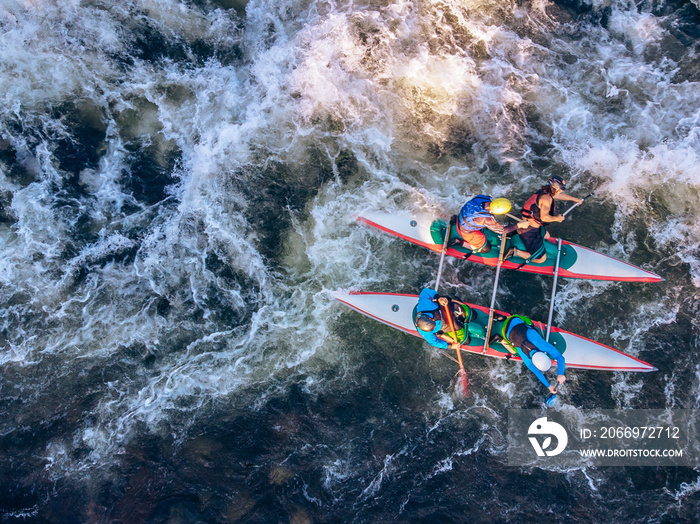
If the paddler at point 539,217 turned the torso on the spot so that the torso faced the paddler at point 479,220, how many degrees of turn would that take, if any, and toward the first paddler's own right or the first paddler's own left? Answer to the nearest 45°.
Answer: approximately 135° to the first paddler's own right

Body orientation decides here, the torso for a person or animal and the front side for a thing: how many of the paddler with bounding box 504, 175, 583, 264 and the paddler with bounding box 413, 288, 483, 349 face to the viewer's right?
2

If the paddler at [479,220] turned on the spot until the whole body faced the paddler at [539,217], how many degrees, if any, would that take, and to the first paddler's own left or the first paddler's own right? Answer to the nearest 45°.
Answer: approximately 45° to the first paddler's own left

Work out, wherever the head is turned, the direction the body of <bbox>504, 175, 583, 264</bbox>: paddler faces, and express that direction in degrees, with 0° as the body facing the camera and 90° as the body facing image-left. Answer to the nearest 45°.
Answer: approximately 270°

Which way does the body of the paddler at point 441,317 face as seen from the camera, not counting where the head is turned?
to the viewer's right

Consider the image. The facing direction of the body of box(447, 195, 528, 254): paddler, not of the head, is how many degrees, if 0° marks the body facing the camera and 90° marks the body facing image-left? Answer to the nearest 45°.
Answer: approximately 270°

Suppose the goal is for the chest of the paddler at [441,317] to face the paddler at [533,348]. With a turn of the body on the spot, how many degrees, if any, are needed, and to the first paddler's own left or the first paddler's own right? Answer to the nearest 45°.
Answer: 0° — they already face them

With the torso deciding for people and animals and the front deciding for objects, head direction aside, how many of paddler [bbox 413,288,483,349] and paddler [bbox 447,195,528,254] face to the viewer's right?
2

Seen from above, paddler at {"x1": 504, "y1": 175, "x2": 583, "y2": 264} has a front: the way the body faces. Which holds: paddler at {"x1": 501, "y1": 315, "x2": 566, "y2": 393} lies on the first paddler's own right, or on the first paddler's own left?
on the first paddler's own right

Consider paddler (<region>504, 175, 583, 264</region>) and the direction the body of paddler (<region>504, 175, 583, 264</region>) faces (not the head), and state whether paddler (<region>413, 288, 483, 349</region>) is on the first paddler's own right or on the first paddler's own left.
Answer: on the first paddler's own right
